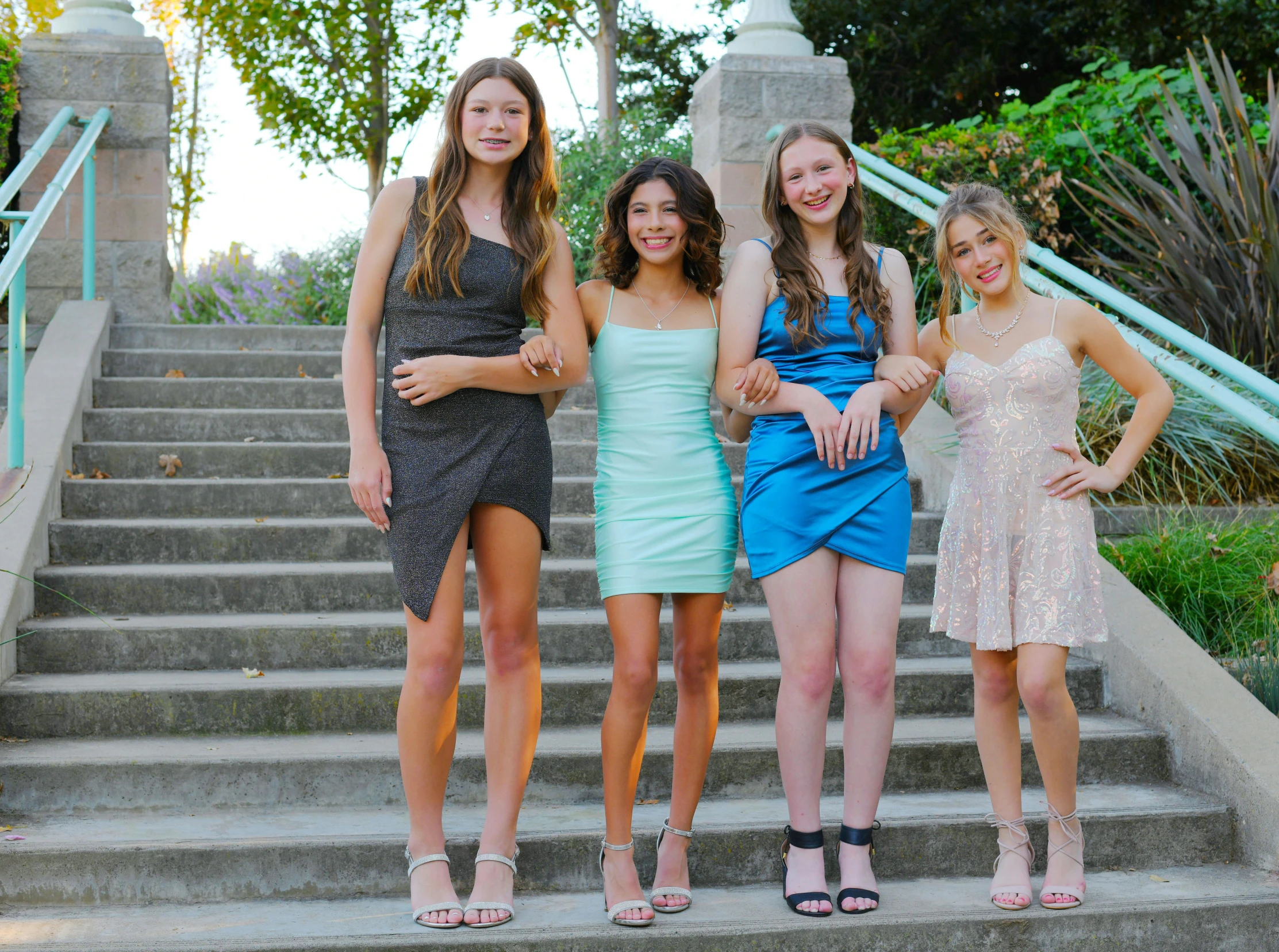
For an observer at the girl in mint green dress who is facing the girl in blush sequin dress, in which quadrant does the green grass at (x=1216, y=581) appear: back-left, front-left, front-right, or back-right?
front-left

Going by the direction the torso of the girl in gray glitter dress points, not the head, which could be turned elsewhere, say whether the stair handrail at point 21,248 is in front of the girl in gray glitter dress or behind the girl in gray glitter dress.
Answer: behind

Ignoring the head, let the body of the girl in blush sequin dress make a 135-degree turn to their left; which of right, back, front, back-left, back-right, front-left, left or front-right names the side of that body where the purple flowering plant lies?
left

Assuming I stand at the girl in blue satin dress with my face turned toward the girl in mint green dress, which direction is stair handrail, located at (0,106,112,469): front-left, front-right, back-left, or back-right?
front-right

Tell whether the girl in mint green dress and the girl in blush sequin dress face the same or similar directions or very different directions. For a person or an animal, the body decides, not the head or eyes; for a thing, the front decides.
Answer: same or similar directions

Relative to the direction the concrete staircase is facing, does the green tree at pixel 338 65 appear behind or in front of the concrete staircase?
behind

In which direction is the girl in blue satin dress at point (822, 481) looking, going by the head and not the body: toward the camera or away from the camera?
toward the camera

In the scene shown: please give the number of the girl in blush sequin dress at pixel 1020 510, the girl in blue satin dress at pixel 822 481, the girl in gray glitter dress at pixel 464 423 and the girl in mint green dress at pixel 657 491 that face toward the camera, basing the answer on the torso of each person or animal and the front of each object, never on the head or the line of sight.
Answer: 4

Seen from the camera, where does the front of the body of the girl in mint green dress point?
toward the camera

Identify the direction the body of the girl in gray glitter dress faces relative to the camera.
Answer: toward the camera

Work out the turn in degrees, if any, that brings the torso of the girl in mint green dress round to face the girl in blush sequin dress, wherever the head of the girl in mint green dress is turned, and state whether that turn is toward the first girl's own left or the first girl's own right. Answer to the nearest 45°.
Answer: approximately 90° to the first girl's own left

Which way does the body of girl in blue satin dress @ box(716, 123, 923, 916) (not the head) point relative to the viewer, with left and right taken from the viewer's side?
facing the viewer

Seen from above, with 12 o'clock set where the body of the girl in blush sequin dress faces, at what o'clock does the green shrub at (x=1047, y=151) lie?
The green shrub is roughly at 6 o'clock from the girl in blush sequin dress.

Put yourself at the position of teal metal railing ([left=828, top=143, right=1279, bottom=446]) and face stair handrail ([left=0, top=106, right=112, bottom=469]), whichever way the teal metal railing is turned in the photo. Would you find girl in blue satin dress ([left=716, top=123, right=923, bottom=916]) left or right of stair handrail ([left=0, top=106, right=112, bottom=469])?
left

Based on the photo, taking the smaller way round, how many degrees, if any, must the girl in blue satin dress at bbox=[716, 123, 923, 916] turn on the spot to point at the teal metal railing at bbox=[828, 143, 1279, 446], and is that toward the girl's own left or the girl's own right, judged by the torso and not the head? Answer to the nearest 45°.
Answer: approximately 135° to the girl's own left

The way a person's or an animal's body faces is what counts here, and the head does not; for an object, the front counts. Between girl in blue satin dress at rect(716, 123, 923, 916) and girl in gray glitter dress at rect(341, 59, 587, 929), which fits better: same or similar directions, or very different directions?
same or similar directions

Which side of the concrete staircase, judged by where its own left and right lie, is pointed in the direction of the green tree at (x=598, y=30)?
back
